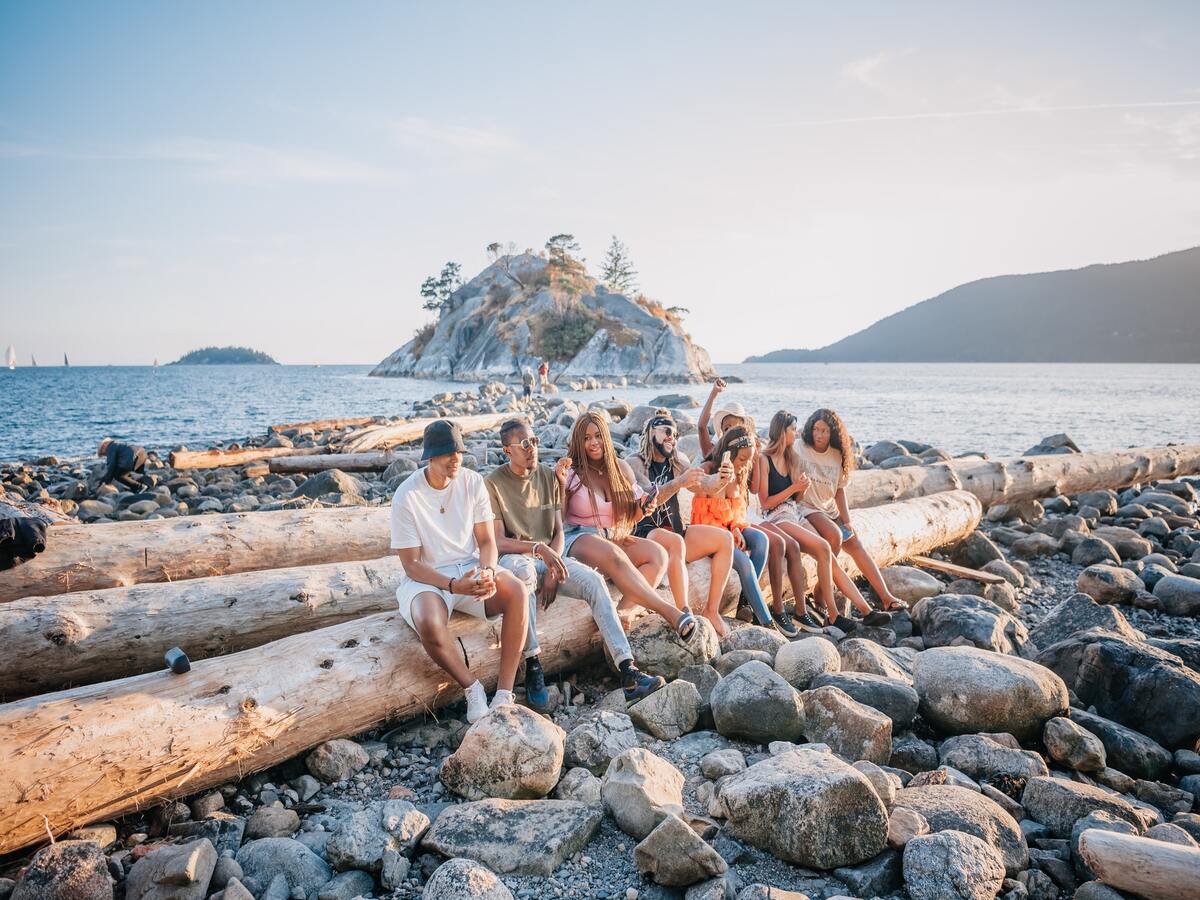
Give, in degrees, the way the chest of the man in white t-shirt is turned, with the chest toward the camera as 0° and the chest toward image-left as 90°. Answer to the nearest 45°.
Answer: approximately 315°

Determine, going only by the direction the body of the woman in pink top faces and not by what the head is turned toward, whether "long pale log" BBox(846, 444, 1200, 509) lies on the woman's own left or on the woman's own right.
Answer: on the woman's own left

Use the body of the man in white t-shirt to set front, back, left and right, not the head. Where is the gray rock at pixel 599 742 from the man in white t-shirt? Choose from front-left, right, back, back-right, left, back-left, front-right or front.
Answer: front

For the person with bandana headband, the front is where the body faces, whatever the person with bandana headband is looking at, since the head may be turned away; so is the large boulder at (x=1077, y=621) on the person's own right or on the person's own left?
on the person's own left

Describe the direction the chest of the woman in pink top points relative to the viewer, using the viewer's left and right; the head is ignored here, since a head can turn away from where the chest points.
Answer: facing the viewer and to the right of the viewer

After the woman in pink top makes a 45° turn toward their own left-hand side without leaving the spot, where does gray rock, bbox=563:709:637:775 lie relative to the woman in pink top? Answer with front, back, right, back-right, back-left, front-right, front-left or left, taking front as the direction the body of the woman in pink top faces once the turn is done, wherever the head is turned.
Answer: right

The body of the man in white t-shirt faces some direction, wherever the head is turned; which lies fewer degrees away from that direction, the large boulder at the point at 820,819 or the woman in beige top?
the large boulder

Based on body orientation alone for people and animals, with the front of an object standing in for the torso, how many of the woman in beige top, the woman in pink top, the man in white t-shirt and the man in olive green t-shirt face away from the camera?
0

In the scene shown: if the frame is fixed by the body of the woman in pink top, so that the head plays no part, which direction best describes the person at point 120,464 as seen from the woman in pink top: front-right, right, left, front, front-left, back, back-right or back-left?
back

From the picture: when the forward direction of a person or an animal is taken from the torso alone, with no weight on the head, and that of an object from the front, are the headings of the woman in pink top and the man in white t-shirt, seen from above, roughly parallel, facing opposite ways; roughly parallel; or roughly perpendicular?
roughly parallel

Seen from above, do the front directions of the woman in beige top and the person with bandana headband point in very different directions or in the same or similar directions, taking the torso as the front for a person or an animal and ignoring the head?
same or similar directions

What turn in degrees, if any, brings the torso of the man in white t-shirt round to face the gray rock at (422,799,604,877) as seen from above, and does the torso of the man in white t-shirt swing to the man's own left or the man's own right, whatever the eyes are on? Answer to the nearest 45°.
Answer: approximately 45° to the man's own right

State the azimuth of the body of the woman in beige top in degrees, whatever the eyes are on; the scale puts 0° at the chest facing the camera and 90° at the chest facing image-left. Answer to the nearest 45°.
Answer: approximately 315°
